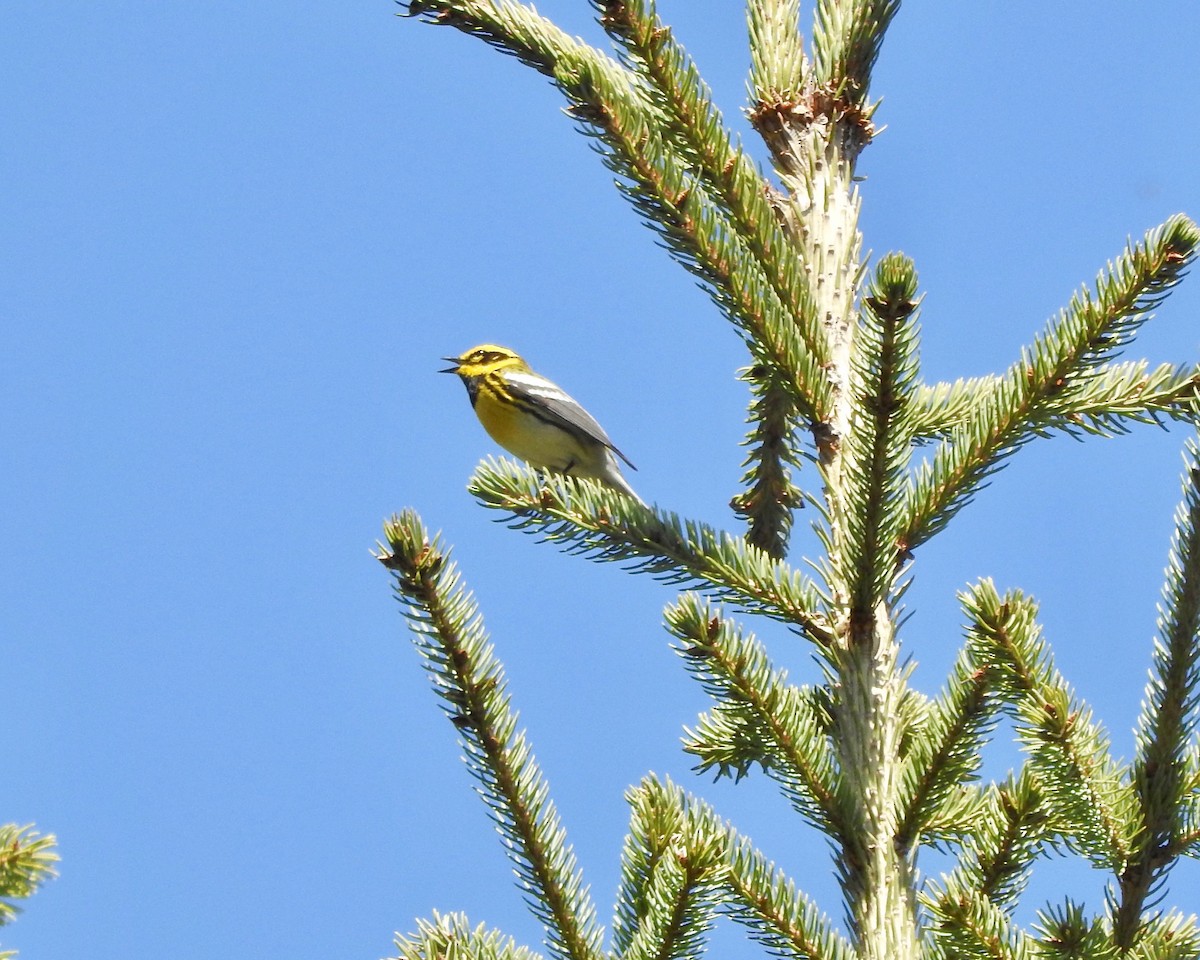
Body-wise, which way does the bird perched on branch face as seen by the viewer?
to the viewer's left
